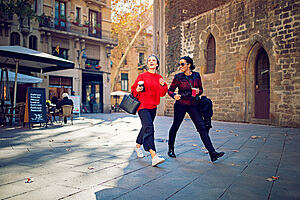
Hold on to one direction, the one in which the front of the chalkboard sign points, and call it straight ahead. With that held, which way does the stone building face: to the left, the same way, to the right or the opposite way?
to the right

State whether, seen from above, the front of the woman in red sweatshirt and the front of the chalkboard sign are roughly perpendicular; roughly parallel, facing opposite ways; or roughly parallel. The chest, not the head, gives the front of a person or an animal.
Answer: roughly parallel

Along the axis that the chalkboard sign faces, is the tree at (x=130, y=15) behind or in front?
behind

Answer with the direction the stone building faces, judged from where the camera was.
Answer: facing the viewer and to the left of the viewer

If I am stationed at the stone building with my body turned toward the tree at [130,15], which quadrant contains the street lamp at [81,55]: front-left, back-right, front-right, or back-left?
front-left

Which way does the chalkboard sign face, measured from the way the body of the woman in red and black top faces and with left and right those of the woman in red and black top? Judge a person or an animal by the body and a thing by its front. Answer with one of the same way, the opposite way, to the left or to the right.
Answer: the same way

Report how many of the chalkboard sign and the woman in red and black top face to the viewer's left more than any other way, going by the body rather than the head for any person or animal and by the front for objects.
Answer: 0

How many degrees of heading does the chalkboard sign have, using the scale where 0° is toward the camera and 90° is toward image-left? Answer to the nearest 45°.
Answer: approximately 0°

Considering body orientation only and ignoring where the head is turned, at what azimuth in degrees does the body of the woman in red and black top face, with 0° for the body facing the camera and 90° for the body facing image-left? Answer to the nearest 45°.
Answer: approximately 315°

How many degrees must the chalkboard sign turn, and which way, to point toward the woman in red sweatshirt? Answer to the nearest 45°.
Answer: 0° — it already faces them

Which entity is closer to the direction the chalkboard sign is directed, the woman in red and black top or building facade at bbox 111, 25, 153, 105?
the woman in red and black top

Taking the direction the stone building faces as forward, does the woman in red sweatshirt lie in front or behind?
in front

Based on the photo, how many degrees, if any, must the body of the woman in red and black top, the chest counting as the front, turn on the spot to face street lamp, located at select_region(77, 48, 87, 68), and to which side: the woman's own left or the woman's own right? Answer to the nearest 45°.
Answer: approximately 180°

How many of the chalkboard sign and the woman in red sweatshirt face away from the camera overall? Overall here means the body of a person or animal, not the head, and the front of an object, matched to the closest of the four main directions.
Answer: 0

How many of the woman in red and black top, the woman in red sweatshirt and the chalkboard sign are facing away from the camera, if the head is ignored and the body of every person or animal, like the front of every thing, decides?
0

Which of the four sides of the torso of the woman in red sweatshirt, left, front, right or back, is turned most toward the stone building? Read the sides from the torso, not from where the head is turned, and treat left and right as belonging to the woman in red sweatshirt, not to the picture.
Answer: left

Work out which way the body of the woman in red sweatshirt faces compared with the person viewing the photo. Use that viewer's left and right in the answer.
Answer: facing the viewer and to the right of the viewer
